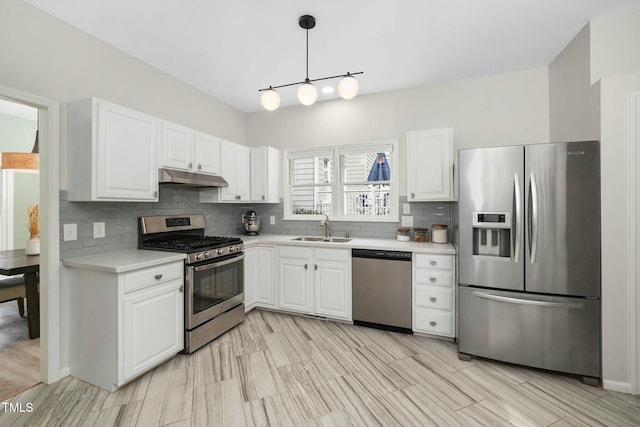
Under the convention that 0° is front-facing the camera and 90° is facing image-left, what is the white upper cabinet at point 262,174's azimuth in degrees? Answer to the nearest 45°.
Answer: approximately 45°

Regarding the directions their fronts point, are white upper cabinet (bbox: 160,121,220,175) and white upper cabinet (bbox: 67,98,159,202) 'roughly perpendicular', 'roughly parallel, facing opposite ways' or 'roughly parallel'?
roughly parallel

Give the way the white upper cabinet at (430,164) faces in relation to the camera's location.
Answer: facing the viewer

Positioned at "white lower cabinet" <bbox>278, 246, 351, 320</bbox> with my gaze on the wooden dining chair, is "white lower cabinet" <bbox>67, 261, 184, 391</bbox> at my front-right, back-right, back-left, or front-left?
front-left

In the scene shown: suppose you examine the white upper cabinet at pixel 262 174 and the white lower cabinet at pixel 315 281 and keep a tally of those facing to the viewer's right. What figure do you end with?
0

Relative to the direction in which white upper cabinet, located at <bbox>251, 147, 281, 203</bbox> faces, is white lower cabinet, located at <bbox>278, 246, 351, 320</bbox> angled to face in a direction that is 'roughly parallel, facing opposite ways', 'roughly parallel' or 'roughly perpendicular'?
roughly parallel

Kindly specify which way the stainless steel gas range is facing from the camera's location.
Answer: facing the viewer and to the right of the viewer

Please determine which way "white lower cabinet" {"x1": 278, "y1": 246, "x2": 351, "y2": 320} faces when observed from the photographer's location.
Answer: facing the viewer and to the left of the viewer

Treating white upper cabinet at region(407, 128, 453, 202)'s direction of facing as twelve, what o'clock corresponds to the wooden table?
The wooden table is roughly at 2 o'clock from the white upper cabinet.

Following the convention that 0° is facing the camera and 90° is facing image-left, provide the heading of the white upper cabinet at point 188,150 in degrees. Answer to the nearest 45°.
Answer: approximately 315°
